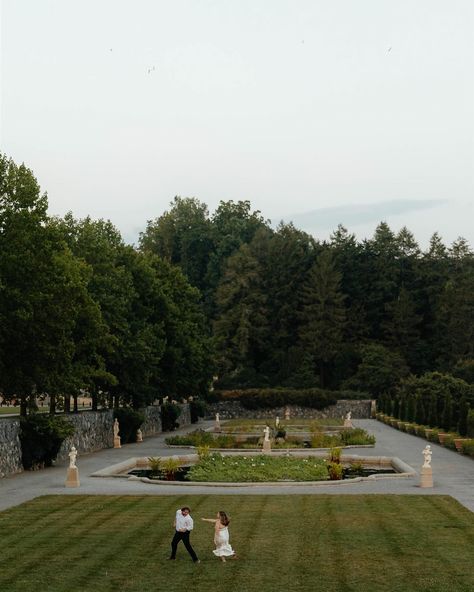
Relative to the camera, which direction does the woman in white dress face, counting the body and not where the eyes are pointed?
to the viewer's left

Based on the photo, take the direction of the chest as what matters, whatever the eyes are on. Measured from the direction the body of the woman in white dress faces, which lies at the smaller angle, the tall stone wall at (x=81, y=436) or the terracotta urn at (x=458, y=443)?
the tall stone wall

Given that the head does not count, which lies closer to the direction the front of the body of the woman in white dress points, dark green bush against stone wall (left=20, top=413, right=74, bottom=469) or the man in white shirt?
the man in white shirt

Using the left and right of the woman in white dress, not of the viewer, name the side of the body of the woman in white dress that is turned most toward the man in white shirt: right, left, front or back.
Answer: front

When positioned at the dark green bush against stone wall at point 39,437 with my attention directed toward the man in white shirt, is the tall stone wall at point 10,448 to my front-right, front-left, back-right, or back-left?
front-right

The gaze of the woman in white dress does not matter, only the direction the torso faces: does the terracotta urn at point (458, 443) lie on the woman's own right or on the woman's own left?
on the woman's own right

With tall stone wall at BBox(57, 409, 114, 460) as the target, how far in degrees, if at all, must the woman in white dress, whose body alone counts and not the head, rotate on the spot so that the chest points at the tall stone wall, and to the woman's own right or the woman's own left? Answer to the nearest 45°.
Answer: approximately 90° to the woman's own right

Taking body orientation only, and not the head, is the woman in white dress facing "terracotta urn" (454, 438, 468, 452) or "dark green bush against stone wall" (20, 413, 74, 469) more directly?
the dark green bush against stone wall

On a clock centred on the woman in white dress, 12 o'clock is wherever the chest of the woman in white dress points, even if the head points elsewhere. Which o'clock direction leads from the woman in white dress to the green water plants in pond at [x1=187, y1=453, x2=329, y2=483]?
The green water plants in pond is roughly at 3 o'clock from the woman in white dress.

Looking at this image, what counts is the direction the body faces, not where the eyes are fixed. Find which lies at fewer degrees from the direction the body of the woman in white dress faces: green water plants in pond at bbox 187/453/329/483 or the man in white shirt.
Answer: the man in white shirt
